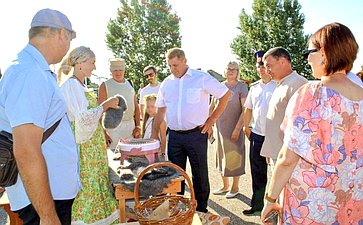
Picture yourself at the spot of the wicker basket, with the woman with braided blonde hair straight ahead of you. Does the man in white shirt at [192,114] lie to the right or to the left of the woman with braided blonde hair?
right

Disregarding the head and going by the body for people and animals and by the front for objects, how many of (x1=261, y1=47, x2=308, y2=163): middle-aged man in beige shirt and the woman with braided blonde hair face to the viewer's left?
1

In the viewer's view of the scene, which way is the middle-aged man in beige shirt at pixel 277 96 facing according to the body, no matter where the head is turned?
to the viewer's left

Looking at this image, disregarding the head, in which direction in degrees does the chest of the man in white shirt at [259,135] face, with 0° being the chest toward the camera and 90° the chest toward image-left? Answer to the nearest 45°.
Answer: approximately 45°

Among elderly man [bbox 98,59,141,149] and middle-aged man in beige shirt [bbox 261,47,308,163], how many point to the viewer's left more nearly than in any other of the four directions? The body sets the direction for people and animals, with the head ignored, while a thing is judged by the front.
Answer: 1

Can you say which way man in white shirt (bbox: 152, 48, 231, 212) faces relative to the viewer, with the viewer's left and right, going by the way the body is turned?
facing the viewer and to the left of the viewer

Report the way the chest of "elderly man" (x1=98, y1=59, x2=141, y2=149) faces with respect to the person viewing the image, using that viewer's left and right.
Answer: facing the viewer

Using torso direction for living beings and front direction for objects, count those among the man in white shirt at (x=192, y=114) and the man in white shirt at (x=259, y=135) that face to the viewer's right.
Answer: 0

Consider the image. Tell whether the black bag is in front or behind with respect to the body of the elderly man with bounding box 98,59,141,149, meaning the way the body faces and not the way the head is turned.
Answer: in front

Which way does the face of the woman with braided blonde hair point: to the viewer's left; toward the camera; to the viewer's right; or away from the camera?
to the viewer's right

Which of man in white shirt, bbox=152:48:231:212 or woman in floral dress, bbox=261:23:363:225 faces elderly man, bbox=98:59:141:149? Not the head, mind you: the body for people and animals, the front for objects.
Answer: the woman in floral dress

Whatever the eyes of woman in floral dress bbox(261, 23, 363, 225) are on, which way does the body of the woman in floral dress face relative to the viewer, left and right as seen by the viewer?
facing away from the viewer and to the left of the viewer

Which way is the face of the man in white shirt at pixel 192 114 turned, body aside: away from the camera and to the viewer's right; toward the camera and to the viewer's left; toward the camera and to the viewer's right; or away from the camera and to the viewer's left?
toward the camera and to the viewer's left

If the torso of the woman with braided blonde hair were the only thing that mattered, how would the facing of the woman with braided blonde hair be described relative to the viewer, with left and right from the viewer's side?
facing to the right of the viewer
